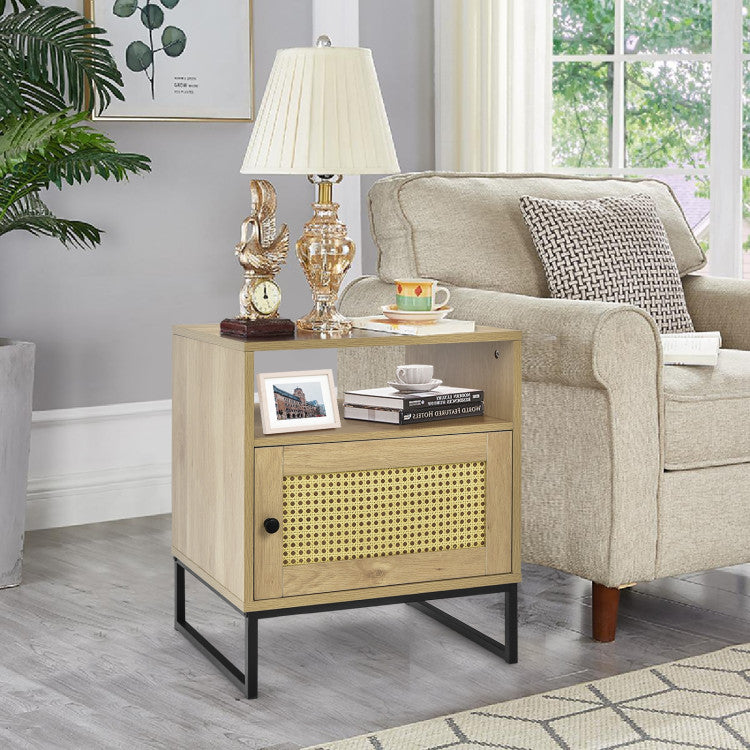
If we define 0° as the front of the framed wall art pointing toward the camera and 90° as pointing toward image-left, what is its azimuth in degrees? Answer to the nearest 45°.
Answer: approximately 0°

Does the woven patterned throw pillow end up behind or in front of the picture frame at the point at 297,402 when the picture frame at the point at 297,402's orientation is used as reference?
behind

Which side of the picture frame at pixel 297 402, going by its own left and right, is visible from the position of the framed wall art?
back

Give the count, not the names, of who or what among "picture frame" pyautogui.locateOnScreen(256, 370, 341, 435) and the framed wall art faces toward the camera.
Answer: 2

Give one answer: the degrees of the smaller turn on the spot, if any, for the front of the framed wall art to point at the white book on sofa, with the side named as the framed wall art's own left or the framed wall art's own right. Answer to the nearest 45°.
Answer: approximately 45° to the framed wall art's own left
